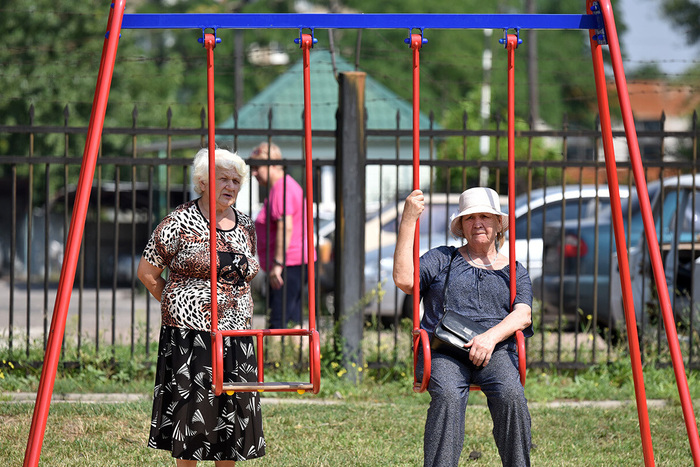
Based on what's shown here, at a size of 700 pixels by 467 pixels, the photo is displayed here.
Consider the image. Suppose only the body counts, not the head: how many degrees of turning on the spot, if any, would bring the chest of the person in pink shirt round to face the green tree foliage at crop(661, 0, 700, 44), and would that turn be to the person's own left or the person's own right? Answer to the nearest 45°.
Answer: approximately 135° to the person's own right

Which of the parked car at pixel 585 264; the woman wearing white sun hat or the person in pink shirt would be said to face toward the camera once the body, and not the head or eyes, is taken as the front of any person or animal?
the woman wearing white sun hat

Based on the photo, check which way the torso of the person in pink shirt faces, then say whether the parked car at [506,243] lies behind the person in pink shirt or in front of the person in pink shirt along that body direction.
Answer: behind

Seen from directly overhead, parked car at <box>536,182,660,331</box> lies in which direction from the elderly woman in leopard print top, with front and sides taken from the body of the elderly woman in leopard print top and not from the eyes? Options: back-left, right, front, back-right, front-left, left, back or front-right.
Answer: left

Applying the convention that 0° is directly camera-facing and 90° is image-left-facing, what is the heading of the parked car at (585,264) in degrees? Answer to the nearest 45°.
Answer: approximately 225°

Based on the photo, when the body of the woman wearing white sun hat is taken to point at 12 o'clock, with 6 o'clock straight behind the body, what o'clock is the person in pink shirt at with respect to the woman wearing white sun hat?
The person in pink shirt is roughly at 5 o'clock from the woman wearing white sun hat.

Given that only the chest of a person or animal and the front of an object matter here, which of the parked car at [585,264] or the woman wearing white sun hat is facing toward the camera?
the woman wearing white sun hat

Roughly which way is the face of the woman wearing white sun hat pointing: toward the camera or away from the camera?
toward the camera

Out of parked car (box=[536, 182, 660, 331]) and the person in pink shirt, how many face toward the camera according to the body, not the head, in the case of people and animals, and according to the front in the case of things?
0

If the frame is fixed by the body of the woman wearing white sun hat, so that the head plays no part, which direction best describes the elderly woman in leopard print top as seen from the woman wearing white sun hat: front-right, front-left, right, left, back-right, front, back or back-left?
right

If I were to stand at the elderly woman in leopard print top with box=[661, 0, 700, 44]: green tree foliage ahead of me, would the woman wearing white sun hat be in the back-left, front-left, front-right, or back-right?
front-right

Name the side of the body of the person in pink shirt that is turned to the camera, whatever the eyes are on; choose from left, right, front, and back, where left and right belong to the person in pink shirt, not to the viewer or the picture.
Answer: left

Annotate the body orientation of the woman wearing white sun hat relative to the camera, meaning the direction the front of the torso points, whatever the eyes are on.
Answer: toward the camera

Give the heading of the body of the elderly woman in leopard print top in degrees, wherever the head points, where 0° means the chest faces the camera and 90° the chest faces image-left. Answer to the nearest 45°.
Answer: approximately 315°

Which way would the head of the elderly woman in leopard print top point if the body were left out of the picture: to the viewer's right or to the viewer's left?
to the viewer's right
